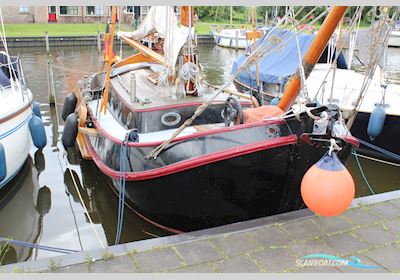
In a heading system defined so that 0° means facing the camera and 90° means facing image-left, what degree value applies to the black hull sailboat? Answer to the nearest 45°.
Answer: approximately 315°

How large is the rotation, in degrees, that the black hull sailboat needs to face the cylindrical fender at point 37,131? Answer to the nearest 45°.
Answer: approximately 180°

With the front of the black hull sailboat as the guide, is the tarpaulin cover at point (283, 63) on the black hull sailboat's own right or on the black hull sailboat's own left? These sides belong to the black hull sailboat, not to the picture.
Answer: on the black hull sailboat's own left
